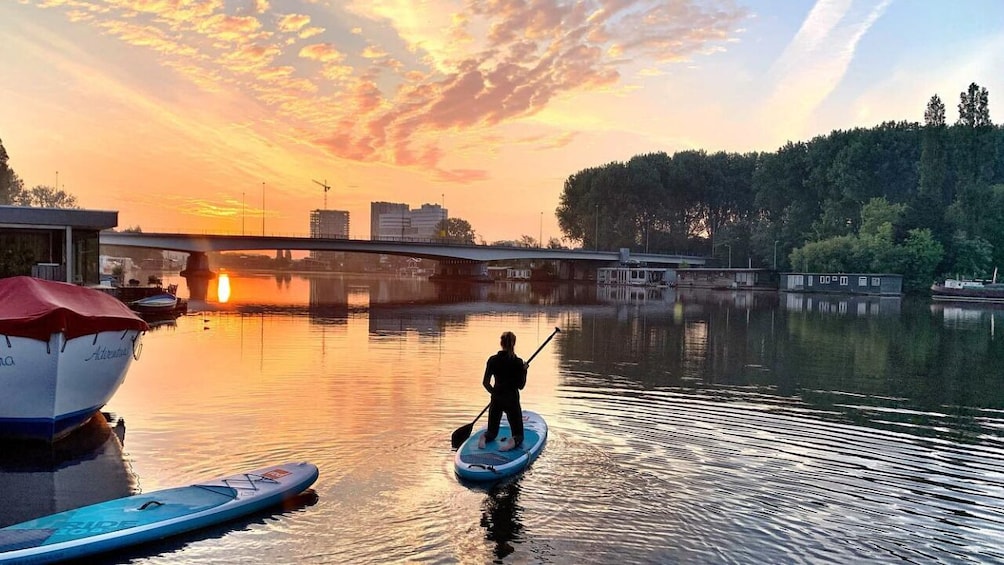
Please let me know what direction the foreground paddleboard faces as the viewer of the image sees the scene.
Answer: facing away from the viewer and to the right of the viewer

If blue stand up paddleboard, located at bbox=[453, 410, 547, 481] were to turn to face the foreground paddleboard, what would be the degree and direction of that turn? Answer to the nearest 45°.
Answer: approximately 180°

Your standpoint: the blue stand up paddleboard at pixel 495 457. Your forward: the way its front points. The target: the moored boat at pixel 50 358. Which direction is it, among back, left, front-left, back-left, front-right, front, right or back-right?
back-left

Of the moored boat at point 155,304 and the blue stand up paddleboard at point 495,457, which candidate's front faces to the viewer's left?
the moored boat

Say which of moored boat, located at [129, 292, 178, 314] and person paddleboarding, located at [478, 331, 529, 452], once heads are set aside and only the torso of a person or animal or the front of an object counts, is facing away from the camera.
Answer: the person paddleboarding

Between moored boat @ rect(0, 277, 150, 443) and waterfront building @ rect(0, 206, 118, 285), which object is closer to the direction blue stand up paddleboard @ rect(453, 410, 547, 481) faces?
the waterfront building

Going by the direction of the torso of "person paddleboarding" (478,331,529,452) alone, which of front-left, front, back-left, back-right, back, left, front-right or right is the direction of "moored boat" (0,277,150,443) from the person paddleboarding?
left

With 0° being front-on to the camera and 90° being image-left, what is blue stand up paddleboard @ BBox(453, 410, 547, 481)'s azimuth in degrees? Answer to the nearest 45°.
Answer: approximately 225°

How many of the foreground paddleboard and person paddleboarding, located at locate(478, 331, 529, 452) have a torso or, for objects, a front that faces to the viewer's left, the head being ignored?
0

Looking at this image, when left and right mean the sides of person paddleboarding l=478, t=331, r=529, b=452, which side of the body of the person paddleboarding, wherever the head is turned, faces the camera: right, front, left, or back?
back

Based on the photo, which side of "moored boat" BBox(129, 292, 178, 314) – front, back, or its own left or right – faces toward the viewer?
left

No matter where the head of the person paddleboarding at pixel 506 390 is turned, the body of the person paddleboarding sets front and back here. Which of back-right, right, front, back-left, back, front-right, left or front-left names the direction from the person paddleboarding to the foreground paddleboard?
back-left
